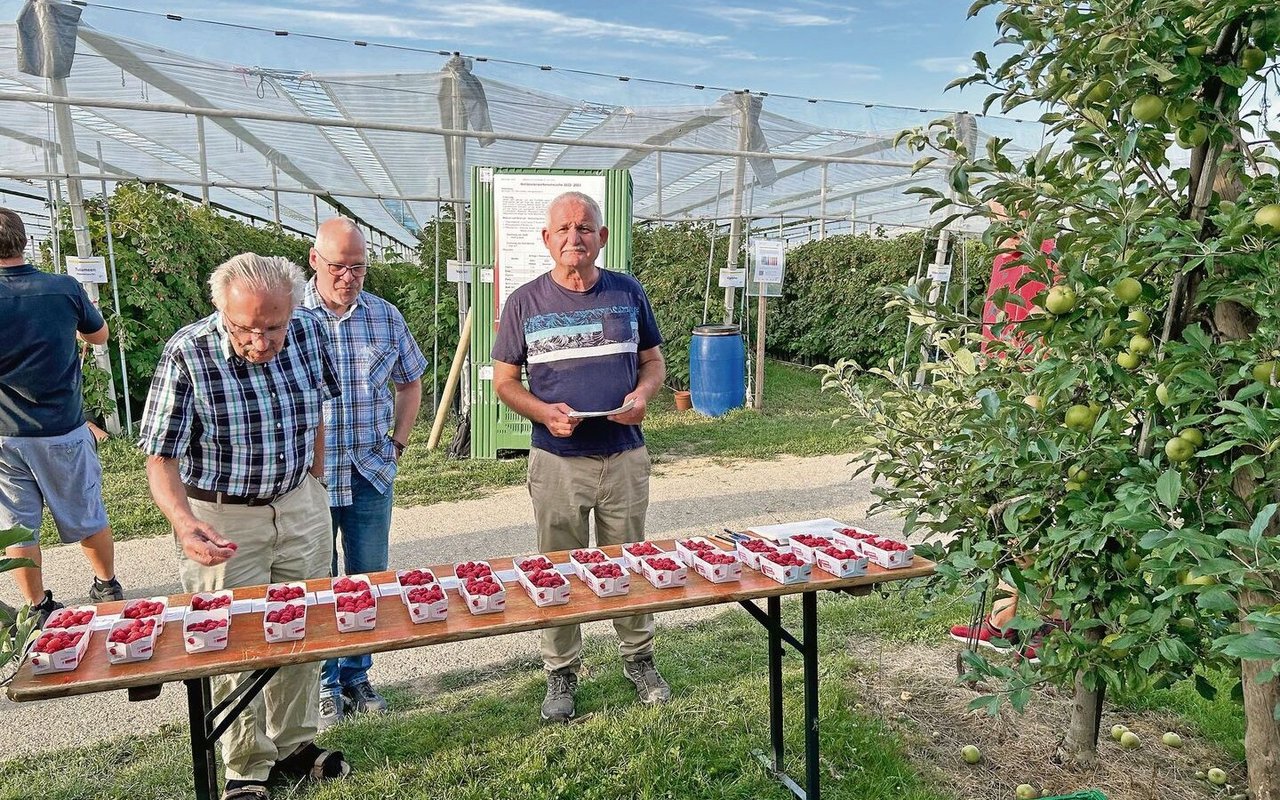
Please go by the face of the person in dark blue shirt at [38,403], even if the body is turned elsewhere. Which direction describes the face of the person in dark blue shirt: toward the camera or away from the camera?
away from the camera

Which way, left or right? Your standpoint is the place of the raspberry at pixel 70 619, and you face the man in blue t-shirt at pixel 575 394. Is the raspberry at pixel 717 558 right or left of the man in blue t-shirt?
right

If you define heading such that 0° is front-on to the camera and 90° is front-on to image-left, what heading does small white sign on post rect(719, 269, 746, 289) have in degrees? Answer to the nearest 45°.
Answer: approximately 0°

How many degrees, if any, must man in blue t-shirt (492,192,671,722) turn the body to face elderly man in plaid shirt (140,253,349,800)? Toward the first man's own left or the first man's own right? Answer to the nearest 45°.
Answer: approximately 45° to the first man's own right

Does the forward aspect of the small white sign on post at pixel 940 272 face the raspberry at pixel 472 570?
yes

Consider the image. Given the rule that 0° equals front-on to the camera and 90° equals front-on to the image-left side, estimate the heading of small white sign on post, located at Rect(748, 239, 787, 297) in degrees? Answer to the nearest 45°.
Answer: approximately 0°

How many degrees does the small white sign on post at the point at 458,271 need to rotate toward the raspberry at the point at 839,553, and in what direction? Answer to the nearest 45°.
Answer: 0° — it already faces it
